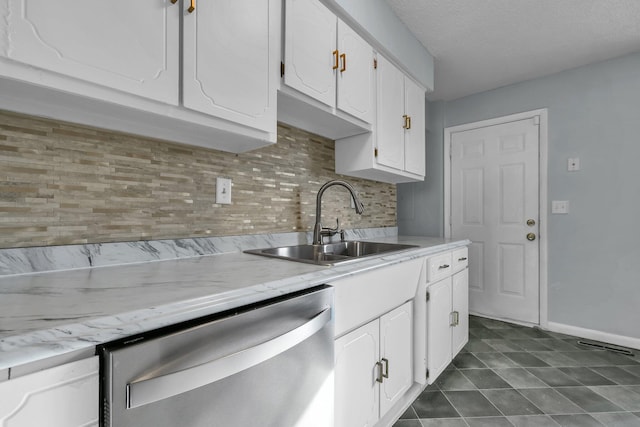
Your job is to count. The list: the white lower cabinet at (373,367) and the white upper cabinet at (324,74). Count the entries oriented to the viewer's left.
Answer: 0

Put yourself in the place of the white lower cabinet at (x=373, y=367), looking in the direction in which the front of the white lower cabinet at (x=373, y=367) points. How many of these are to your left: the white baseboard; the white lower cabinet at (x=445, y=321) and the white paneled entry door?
3

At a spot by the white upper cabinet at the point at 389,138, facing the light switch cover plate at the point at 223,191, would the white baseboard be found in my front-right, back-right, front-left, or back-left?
back-left

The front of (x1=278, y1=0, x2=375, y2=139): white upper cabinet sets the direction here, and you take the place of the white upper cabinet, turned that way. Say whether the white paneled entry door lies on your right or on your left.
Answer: on your left

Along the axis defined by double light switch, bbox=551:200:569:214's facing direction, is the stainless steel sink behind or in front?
in front

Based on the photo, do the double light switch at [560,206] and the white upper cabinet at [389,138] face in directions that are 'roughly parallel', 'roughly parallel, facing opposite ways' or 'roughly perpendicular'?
roughly perpendicular

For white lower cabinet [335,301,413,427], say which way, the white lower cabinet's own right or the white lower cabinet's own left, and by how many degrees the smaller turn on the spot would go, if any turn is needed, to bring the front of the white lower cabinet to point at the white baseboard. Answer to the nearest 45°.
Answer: approximately 90° to the white lower cabinet's own left

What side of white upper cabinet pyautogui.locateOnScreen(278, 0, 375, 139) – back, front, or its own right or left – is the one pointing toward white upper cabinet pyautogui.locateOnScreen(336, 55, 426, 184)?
left

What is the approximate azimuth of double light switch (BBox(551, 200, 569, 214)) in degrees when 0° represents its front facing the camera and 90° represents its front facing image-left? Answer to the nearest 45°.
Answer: approximately 0°

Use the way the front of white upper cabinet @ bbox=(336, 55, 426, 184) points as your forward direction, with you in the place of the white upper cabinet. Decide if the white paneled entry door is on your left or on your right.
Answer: on your left
